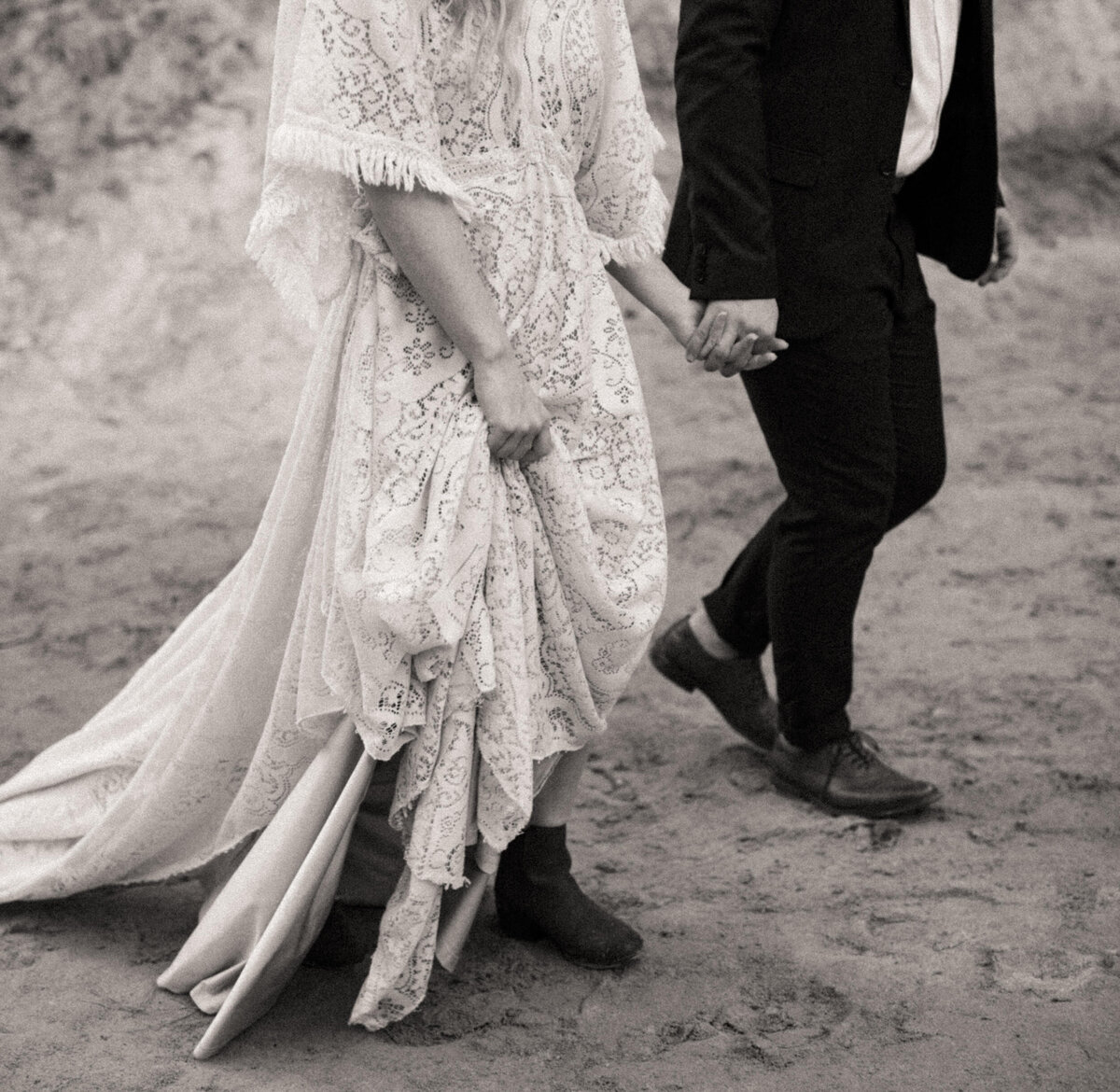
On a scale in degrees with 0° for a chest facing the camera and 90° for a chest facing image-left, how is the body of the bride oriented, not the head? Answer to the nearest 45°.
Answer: approximately 315°

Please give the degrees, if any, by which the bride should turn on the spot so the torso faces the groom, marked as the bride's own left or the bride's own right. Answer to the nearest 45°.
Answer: approximately 90° to the bride's own left
